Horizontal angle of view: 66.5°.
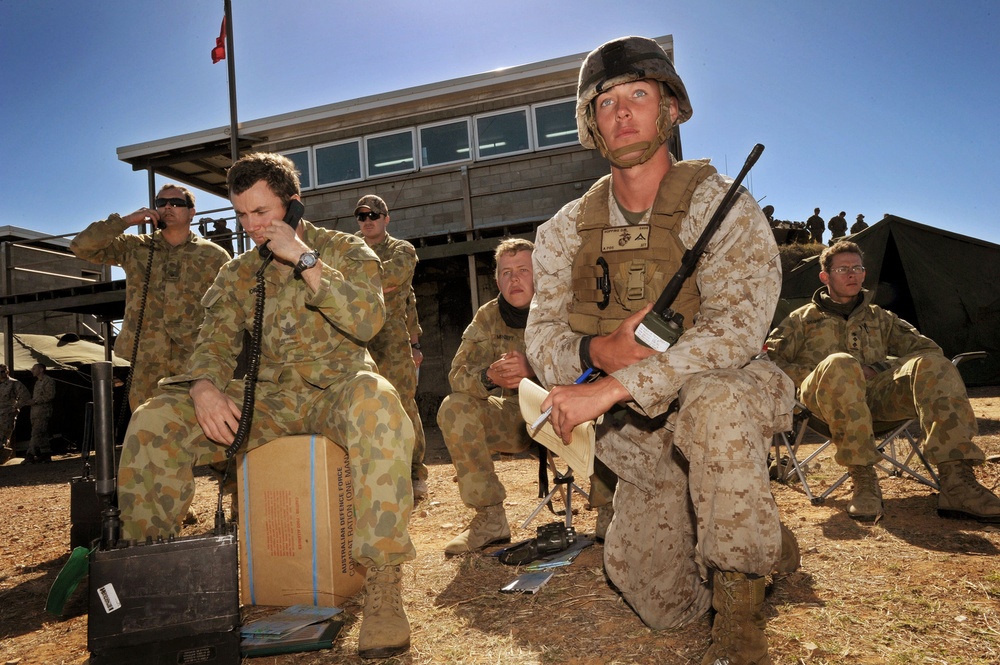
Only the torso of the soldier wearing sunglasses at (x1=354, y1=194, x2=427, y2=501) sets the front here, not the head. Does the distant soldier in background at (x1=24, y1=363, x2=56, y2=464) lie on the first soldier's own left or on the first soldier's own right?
on the first soldier's own right

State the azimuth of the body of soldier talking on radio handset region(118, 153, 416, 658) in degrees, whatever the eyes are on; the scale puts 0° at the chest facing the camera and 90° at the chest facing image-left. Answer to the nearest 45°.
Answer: approximately 0°

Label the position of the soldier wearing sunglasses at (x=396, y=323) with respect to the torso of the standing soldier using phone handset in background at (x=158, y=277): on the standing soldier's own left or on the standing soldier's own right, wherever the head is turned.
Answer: on the standing soldier's own left

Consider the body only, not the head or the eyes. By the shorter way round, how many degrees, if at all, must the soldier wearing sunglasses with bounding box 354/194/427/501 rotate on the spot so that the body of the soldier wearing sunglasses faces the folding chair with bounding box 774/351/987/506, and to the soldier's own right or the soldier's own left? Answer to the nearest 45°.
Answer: approximately 90° to the soldier's own left

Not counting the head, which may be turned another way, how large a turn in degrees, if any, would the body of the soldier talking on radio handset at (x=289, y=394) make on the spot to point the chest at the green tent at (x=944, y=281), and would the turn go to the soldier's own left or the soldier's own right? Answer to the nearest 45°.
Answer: approximately 135° to the soldier's own left

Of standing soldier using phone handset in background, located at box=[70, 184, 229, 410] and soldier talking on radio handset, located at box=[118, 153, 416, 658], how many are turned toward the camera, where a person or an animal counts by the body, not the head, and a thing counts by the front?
2

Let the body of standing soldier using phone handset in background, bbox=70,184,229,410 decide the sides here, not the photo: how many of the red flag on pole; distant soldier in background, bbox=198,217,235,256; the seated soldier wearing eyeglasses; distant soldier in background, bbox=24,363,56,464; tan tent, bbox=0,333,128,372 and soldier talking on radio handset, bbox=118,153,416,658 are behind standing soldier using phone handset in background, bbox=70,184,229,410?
4

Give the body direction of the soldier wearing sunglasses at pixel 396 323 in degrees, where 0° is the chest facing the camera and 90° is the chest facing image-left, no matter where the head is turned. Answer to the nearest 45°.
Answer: approximately 45°

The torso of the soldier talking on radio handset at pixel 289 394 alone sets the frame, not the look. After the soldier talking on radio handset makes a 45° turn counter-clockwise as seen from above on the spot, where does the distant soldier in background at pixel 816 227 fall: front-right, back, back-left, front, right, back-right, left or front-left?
left

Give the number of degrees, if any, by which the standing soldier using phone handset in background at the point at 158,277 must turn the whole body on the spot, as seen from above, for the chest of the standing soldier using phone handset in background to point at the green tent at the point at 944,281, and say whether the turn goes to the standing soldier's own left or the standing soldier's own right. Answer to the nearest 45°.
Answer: approximately 90° to the standing soldier's own left

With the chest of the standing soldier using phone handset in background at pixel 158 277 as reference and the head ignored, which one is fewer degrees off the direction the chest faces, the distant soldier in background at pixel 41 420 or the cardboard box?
the cardboard box
